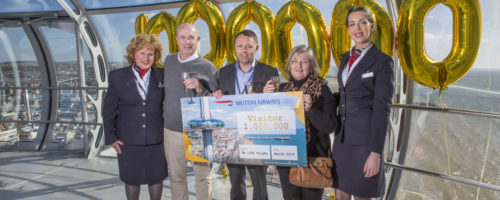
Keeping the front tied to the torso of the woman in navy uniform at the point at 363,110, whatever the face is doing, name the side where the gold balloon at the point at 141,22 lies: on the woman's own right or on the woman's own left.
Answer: on the woman's own right

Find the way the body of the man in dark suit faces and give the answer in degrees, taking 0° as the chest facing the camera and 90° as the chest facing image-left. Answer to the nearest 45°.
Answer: approximately 0°

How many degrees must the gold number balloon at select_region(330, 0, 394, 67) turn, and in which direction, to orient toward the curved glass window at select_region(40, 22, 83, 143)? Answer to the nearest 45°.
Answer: approximately 90° to its right

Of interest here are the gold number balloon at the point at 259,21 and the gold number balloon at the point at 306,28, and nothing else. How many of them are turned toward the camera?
2

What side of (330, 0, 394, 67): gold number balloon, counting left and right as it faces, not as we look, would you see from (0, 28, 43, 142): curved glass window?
right

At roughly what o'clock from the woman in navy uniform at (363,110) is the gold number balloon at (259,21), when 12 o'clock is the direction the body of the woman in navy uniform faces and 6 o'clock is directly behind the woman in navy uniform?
The gold number balloon is roughly at 3 o'clock from the woman in navy uniform.
